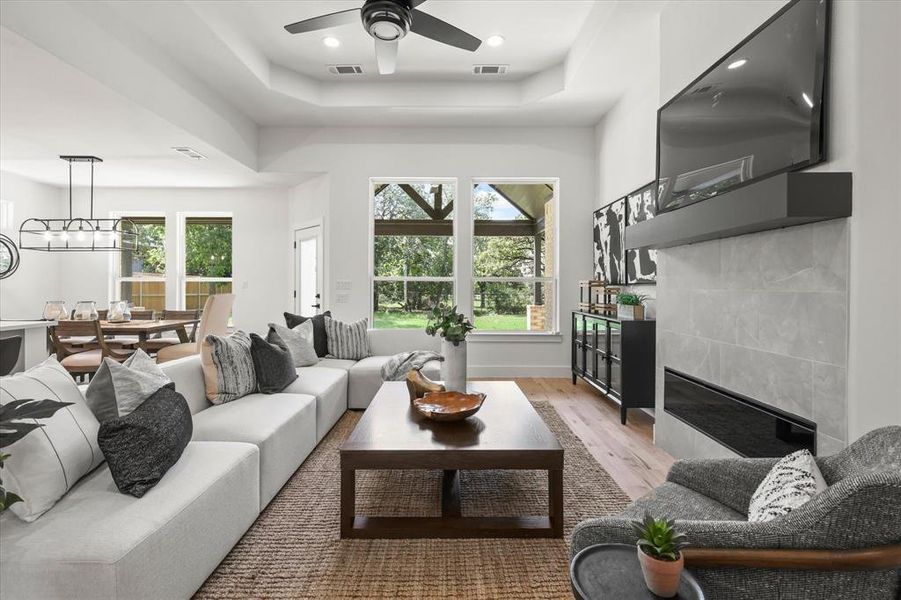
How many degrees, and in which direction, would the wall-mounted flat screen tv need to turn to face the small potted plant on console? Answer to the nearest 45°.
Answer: approximately 90° to its right

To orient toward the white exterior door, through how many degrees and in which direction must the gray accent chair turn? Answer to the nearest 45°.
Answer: approximately 45° to its right

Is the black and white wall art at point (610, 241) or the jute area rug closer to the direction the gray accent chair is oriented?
the jute area rug

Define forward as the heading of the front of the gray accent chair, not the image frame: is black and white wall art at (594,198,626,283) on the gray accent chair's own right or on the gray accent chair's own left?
on the gray accent chair's own right

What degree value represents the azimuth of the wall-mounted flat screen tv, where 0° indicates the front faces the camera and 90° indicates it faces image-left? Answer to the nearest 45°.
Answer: approximately 45°

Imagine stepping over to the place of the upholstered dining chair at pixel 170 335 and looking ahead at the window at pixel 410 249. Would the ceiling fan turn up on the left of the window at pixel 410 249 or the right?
right

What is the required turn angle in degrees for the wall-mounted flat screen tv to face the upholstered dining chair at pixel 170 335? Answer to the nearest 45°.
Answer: approximately 45° to its right

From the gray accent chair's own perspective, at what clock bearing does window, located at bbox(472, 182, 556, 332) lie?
The window is roughly at 2 o'clock from the gray accent chair.

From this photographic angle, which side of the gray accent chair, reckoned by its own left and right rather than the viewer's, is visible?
left
